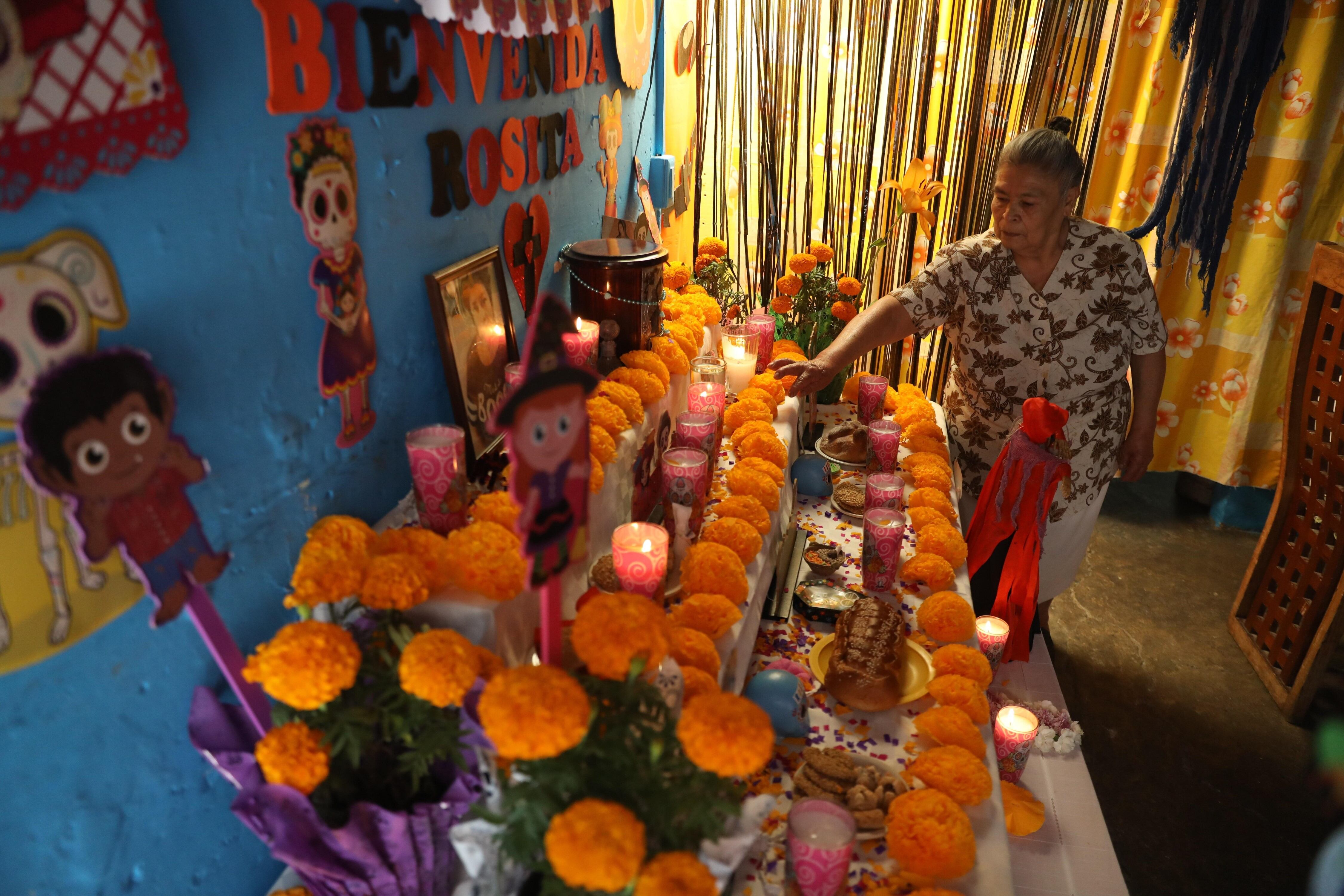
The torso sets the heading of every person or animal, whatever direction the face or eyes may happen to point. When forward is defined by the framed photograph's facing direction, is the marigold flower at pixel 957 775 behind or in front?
in front

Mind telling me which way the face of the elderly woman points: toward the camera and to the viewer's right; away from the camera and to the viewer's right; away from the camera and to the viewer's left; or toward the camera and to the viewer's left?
toward the camera and to the viewer's left

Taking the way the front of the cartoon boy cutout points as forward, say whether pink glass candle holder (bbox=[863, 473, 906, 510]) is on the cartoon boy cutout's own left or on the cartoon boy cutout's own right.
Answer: on the cartoon boy cutout's own left

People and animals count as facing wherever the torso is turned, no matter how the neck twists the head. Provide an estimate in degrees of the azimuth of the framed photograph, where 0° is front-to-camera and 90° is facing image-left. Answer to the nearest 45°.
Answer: approximately 315°

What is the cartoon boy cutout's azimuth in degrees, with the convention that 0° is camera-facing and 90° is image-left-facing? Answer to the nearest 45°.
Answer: approximately 0°

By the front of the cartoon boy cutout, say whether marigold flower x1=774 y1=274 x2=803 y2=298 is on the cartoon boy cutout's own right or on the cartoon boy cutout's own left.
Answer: on the cartoon boy cutout's own left

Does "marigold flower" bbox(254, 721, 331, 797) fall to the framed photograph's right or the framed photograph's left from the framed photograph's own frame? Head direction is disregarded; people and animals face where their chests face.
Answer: on its right

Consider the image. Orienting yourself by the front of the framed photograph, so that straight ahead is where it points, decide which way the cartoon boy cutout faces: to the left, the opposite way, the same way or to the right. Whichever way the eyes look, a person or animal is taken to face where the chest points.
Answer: the same way

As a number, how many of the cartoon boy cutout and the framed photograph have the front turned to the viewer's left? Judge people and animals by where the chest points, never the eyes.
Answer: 0
